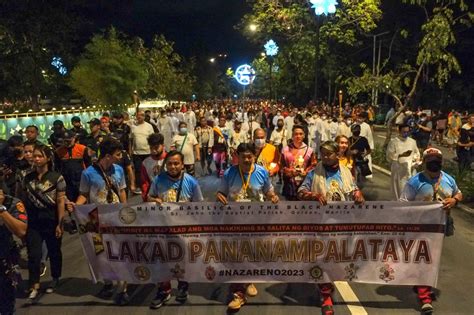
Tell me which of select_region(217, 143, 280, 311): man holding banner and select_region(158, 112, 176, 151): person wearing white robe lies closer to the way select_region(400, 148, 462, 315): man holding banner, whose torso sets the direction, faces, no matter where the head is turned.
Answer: the man holding banner

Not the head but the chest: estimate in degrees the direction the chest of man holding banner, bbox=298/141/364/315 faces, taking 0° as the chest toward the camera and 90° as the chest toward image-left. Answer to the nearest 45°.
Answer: approximately 0°

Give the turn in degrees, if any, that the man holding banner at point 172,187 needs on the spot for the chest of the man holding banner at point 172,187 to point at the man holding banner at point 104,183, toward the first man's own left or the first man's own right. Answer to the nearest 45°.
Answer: approximately 135° to the first man's own right

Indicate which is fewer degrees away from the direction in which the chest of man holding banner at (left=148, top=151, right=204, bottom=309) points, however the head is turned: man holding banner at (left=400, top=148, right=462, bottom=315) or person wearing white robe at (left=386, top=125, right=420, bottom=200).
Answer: the man holding banner

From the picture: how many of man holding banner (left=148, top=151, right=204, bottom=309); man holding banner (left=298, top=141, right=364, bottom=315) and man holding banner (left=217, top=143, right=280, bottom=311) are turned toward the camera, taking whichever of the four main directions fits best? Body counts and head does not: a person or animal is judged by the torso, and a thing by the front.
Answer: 3

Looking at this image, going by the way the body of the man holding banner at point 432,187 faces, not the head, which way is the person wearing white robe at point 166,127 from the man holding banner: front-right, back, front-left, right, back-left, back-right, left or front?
back-right

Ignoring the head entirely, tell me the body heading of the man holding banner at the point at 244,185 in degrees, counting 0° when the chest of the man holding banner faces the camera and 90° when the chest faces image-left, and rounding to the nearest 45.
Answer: approximately 0°

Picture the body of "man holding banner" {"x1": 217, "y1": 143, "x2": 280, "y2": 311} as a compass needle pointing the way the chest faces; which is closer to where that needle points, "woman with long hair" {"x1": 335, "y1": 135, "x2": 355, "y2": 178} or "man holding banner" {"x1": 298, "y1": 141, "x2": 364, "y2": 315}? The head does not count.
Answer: the man holding banner

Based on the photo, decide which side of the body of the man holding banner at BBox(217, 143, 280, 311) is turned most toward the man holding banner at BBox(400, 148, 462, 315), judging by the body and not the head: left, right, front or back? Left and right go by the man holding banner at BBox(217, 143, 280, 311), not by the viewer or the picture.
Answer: left

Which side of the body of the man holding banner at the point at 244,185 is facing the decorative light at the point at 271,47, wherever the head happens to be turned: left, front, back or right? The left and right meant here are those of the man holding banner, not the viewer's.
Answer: back
